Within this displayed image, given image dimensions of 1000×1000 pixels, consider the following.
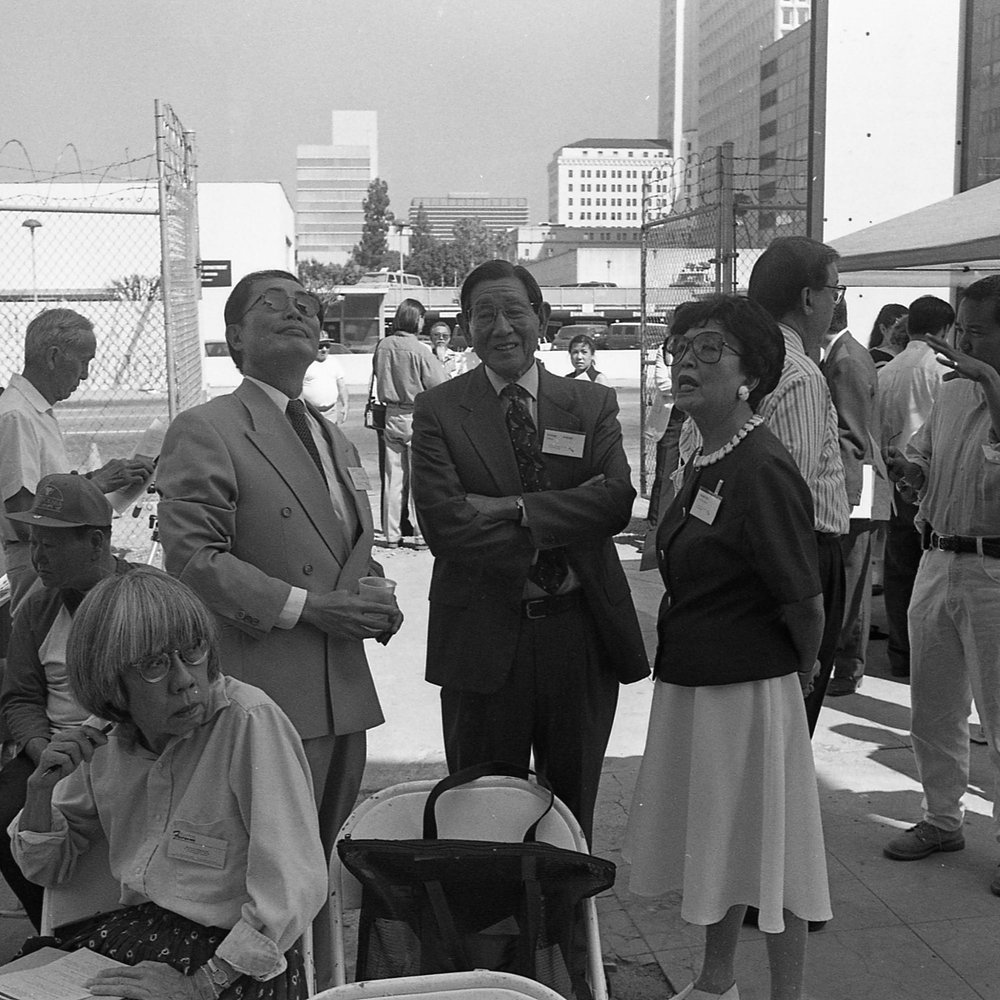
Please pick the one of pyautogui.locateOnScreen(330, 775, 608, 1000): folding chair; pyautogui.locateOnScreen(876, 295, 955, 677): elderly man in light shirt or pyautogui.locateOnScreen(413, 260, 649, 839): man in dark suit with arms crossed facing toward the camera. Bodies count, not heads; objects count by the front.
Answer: the man in dark suit with arms crossed

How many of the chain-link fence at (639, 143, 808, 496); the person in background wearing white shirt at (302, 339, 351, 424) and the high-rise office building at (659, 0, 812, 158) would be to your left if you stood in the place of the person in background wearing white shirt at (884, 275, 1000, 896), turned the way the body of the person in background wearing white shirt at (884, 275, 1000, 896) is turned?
0

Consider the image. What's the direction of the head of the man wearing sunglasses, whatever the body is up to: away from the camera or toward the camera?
toward the camera

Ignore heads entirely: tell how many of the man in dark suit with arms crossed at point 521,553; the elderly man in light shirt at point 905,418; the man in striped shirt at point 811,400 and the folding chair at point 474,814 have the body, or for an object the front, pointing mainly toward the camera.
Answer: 1

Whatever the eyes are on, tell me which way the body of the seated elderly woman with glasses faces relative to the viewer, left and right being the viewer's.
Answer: facing the viewer and to the left of the viewer

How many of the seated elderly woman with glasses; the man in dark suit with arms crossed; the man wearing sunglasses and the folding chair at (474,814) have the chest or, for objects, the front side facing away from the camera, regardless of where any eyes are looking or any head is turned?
1

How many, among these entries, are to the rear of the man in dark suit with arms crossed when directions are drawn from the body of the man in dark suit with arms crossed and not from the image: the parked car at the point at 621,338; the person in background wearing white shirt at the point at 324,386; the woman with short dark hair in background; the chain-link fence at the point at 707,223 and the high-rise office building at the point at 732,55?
5

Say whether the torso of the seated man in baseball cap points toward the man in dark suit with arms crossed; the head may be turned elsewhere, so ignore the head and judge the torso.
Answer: no

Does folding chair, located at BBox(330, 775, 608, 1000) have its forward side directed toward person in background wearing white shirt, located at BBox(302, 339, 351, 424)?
yes

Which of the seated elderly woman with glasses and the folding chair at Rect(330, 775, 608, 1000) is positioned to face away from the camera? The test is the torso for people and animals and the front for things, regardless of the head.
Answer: the folding chair

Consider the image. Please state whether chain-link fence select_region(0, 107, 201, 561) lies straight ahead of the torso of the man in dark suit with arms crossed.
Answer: no

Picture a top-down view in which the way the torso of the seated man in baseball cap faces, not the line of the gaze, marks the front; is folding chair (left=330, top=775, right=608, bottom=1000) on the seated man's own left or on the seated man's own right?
on the seated man's own left

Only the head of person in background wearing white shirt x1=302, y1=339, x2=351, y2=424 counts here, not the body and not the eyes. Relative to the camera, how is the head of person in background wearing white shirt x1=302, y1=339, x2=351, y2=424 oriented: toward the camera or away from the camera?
toward the camera

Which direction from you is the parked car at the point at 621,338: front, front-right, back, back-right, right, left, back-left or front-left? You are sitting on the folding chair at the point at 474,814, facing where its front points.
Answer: front

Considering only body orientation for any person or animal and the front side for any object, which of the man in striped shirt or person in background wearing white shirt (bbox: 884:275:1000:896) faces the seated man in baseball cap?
the person in background wearing white shirt

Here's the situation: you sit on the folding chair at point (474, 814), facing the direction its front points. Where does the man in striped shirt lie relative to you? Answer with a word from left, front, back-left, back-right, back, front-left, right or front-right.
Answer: back-left

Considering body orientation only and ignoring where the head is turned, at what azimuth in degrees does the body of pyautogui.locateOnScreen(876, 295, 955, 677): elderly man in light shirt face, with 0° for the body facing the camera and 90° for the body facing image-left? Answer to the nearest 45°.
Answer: approximately 225°
